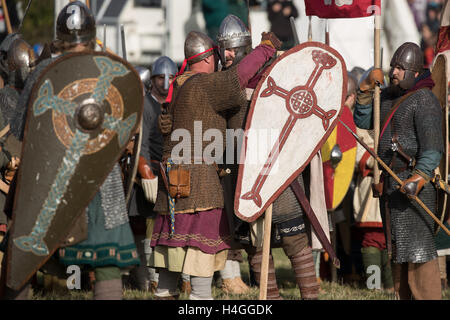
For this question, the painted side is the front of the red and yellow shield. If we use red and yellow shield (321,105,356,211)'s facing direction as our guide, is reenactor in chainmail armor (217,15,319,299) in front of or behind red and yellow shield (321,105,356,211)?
in front

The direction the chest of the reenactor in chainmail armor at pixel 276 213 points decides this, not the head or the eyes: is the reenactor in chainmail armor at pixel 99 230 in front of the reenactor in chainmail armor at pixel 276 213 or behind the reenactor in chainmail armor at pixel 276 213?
in front

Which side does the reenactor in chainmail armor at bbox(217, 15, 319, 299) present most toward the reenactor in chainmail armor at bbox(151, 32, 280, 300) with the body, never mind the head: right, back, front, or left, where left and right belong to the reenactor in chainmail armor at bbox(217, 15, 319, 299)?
front

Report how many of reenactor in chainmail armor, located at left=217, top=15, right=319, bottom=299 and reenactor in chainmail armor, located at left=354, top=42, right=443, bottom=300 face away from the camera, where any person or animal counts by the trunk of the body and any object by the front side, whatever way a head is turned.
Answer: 0

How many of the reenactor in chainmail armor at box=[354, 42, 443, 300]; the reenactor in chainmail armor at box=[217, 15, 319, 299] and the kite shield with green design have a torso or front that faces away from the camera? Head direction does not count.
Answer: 0

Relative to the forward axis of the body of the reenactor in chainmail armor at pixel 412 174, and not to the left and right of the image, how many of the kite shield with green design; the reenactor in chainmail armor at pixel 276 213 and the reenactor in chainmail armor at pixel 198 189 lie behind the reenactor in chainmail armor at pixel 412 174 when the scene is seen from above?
0

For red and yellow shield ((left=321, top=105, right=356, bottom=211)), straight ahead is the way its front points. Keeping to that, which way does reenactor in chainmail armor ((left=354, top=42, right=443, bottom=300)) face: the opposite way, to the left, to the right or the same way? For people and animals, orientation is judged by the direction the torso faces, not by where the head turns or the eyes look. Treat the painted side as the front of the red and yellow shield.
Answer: the same way

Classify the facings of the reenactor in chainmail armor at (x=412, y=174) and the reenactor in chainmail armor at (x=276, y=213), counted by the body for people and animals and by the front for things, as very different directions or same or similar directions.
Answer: same or similar directions

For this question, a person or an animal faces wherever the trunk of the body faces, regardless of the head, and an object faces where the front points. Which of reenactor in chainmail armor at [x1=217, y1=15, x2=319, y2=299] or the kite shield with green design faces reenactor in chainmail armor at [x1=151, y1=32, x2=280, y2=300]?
reenactor in chainmail armor at [x1=217, y1=15, x2=319, y2=299]

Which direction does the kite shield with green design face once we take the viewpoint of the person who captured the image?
facing the viewer

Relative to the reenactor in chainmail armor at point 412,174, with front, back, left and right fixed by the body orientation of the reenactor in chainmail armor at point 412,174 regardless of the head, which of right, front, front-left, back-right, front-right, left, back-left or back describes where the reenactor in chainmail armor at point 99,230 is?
front

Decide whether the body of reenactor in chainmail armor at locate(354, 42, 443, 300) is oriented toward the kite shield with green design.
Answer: yes

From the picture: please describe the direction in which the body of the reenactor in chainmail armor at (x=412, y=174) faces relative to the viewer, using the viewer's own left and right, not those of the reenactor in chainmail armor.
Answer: facing the viewer and to the left of the viewer
